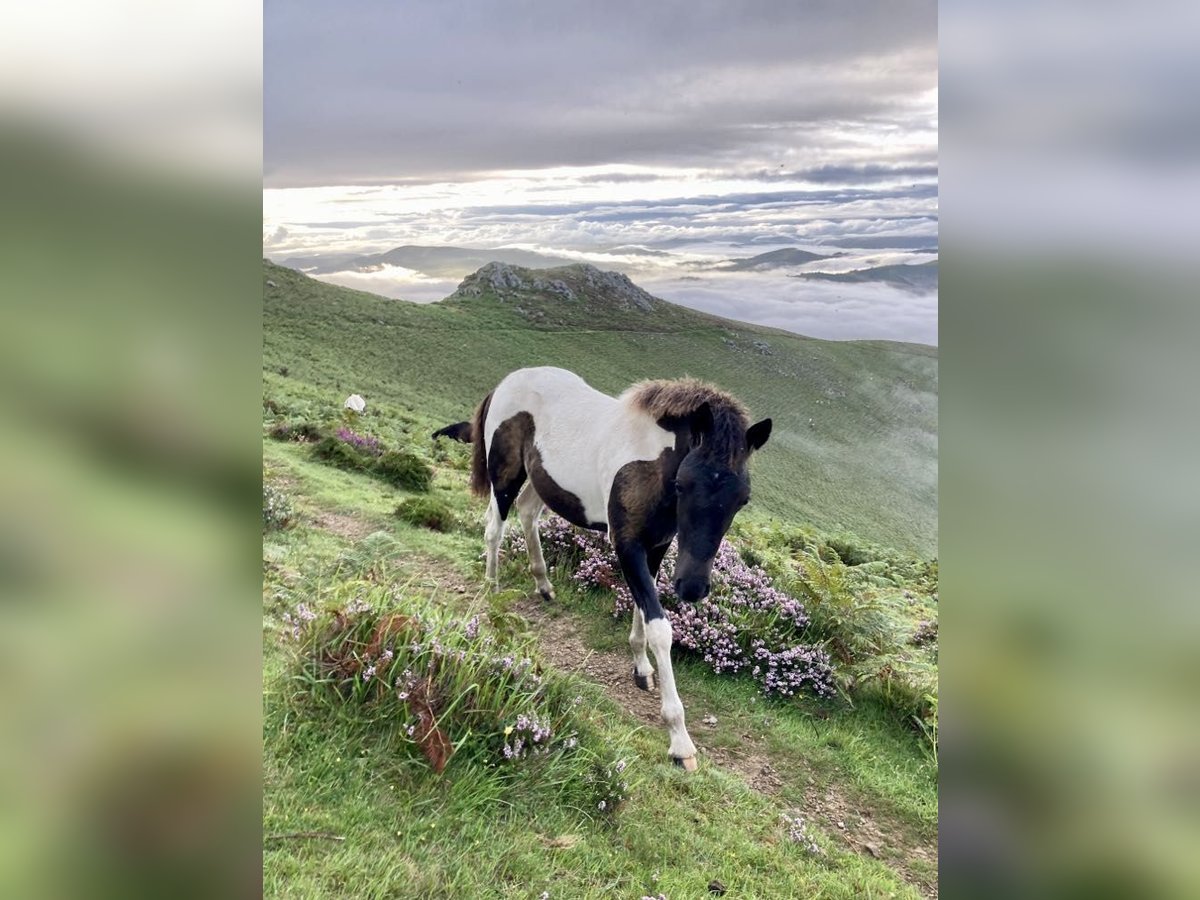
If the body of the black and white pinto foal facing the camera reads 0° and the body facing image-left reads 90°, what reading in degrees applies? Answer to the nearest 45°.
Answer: approximately 315°
